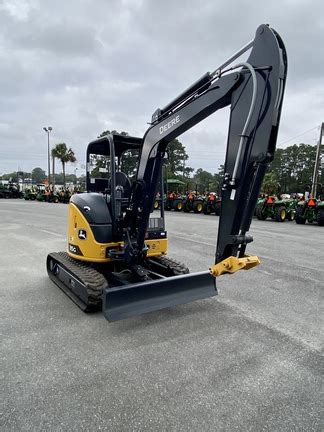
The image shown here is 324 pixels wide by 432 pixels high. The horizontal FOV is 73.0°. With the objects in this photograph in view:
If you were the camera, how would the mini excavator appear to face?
facing the viewer and to the right of the viewer

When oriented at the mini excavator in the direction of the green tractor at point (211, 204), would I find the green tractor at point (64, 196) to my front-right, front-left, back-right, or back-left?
front-left
